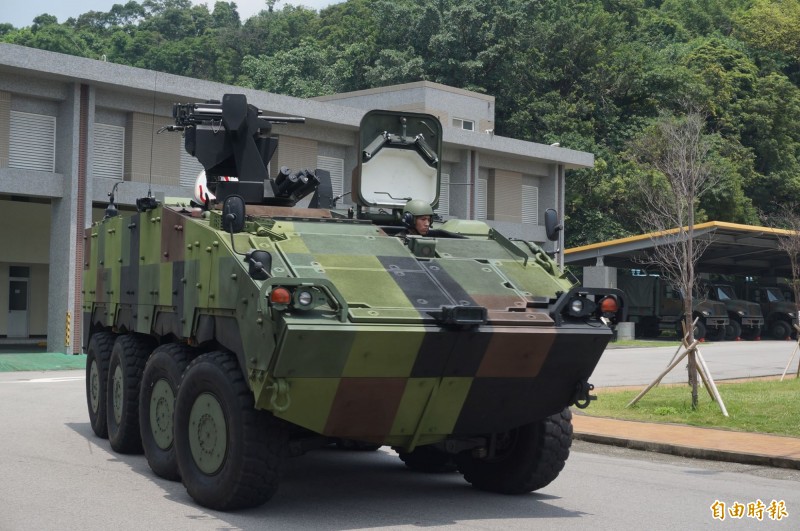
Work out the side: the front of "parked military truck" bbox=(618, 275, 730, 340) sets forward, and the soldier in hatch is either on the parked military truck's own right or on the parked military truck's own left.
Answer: on the parked military truck's own right

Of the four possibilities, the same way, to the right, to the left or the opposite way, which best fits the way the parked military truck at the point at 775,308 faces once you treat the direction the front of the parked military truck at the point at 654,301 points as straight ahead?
the same way

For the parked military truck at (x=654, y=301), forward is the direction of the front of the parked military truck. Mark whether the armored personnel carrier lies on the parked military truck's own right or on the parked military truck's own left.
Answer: on the parked military truck's own right

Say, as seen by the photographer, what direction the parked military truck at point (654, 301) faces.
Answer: facing the viewer and to the right of the viewer

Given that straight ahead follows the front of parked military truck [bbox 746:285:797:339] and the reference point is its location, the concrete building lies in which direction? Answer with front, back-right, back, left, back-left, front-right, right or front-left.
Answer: right

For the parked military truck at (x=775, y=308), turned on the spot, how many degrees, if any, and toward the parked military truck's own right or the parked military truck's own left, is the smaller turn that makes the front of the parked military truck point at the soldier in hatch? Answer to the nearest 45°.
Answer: approximately 45° to the parked military truck's own right

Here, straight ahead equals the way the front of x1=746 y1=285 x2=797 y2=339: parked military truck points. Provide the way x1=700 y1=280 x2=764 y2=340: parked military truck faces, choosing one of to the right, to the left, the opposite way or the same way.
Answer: the same way

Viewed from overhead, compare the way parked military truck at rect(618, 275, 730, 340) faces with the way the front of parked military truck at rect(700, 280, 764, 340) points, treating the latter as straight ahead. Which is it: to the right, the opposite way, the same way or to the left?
the same way

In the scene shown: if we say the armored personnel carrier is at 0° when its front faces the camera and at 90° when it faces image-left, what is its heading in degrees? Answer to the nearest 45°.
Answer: approximately 315°

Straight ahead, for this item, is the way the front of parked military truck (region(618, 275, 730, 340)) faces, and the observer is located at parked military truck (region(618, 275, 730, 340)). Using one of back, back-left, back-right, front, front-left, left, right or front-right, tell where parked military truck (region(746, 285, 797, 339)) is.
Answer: left

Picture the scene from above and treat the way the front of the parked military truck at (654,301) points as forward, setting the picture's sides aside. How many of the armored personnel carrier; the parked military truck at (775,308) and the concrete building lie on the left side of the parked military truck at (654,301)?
1

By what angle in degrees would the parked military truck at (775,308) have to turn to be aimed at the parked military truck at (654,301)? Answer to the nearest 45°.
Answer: approximately 90° to its right

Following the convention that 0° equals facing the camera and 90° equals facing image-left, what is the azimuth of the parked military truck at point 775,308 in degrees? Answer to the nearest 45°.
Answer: approximately 315°

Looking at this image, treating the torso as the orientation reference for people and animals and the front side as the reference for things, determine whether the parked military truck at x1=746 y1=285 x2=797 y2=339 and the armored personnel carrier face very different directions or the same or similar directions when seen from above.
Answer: same or similar directions

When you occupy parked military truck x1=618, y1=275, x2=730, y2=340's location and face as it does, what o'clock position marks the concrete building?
The concrete building is roughly at 3 o'clock from the parked military truck.

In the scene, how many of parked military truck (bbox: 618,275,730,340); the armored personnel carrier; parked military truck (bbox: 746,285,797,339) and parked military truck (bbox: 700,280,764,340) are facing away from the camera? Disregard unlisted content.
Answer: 0

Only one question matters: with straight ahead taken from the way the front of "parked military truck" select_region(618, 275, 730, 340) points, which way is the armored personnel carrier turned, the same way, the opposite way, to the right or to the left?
the same way
